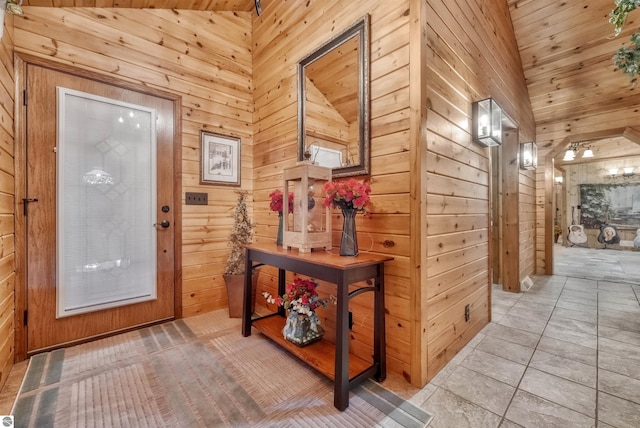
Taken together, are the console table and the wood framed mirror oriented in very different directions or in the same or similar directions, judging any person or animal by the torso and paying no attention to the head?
same or similar directions

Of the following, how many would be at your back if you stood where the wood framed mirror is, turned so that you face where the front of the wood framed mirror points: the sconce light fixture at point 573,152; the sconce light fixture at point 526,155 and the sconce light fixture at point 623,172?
3

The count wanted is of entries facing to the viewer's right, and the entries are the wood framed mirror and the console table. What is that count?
0

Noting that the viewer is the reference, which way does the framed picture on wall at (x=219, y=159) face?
facing the viewer and to the right of the viewer

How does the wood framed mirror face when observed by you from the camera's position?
facing the viewer and to the left of the viewer

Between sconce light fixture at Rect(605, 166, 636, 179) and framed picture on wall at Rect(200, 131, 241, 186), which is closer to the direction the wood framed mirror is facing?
the framed picture on wall

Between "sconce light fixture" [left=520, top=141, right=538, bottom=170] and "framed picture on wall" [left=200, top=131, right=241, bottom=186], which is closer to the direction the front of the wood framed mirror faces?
the framed picture on wall

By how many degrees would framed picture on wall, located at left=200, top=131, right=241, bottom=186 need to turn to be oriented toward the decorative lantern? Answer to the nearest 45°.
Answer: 0° — it already faces it
